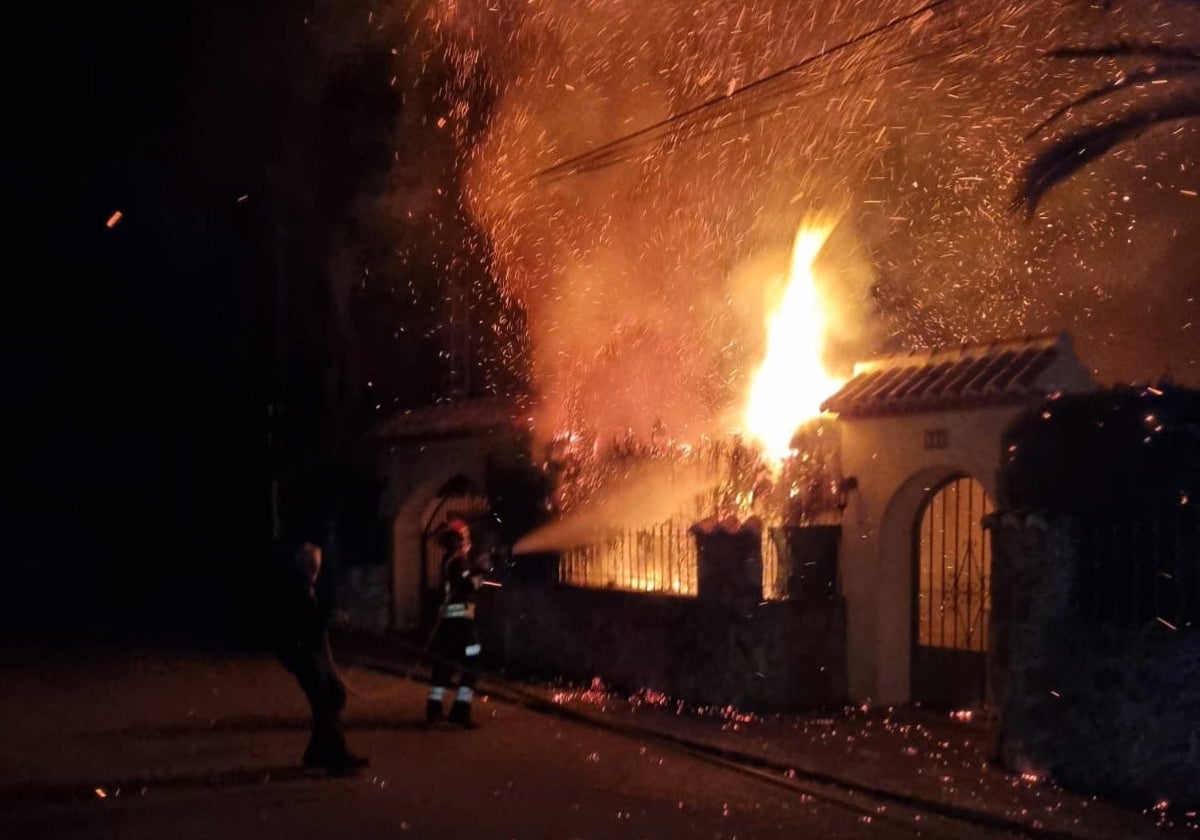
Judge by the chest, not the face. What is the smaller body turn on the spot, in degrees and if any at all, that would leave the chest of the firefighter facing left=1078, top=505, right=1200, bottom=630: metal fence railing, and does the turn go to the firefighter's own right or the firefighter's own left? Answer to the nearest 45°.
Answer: approximately 45° to the firefighter's own right

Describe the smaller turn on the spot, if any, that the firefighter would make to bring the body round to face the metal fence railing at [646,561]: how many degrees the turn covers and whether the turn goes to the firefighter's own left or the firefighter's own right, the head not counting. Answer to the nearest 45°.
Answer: approximately 45° to the firefighter's own left

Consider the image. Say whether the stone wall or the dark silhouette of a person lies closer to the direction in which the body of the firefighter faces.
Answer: the stone wall

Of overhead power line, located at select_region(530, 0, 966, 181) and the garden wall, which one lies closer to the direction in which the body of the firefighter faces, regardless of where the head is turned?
the garden wall

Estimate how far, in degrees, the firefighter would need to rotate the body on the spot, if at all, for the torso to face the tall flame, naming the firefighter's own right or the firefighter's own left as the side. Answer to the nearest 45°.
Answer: approximately 45° to the firefighter's own left

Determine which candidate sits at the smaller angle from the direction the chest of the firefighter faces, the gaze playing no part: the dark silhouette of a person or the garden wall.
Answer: the garden wall

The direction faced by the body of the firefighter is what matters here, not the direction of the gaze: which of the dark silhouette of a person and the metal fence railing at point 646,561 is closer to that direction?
the metal fence railing

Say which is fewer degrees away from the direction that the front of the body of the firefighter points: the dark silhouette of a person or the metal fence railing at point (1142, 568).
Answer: the metal fence railing

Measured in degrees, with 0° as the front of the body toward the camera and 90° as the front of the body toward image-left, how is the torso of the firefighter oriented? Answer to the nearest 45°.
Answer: approximately 270°

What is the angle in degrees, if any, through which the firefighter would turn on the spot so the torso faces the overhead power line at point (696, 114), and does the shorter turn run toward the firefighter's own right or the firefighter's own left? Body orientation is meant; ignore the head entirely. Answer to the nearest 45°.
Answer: approximately 45° to the firefighter's own left
